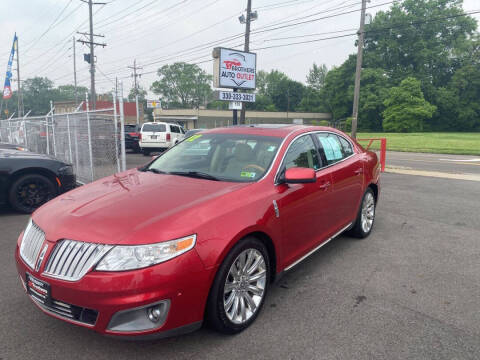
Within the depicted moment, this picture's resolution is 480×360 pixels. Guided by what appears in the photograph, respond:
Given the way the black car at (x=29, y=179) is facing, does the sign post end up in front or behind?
in front

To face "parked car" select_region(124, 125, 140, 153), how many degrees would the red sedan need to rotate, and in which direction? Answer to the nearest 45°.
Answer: approximately 135° to its right

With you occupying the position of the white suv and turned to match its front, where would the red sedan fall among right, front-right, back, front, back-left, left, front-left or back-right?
back-right

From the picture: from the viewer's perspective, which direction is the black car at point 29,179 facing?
to the viewer's right

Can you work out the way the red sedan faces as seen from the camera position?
facing the viewer and to the left of the viewer

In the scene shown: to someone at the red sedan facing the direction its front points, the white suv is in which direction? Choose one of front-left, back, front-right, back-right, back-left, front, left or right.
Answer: back-right

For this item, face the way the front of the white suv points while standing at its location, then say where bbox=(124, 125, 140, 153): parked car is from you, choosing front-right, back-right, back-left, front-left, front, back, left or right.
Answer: left

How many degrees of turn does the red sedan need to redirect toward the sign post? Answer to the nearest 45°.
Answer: approximately 135° to its right

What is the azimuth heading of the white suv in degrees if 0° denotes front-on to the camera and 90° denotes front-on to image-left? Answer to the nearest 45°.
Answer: approximately 225°
